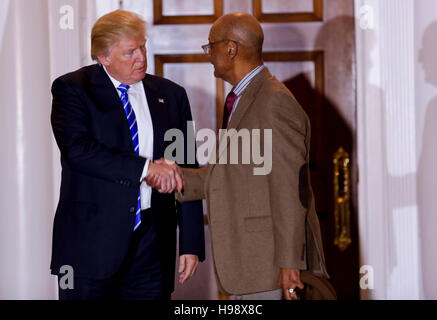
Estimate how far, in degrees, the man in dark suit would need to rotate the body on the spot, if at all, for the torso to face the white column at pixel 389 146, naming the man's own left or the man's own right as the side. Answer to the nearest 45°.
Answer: approximately 90° to the man's own left

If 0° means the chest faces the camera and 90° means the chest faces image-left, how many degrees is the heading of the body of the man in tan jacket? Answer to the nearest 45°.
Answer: approximately 90°

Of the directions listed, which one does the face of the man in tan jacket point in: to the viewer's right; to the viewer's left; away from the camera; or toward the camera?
to the viewer's left

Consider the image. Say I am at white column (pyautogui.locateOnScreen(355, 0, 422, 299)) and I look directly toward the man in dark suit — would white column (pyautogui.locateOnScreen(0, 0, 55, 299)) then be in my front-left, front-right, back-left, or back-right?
front-right

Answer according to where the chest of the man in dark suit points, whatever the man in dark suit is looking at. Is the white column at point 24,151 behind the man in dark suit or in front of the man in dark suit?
behind

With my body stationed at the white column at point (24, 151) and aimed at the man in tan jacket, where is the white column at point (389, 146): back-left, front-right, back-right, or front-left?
front-left

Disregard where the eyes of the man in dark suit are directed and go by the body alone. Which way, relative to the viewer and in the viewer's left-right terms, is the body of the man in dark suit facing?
facing the viewer and to the right of the viewer

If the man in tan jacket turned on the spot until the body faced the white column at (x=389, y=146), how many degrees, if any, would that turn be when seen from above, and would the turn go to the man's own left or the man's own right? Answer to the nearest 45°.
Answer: approximately 135° to the man's own right

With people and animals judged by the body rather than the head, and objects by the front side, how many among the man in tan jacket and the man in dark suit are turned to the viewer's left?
1

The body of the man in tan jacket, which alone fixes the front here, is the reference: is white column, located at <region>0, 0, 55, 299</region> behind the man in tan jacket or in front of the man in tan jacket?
in front
